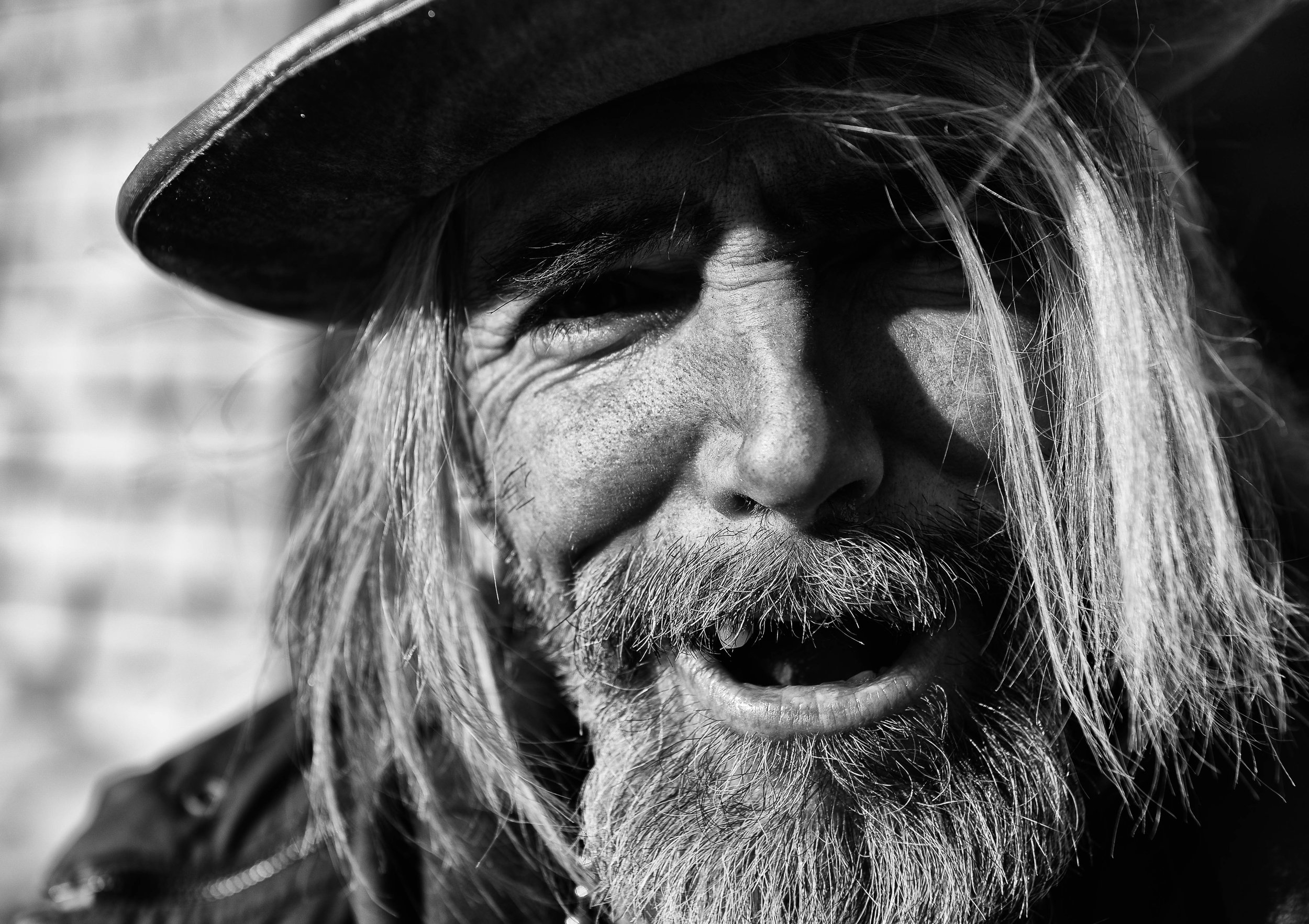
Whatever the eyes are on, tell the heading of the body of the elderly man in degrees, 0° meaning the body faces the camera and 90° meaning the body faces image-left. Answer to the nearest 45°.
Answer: approximately 0°
